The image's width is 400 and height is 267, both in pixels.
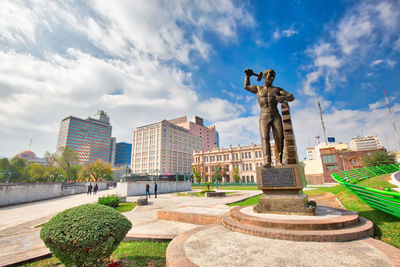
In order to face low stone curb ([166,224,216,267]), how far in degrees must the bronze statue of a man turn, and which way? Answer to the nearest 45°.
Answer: approximately 45° to its right

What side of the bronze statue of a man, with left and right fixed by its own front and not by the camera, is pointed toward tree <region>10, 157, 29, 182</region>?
right

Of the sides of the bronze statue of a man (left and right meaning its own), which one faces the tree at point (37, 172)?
right

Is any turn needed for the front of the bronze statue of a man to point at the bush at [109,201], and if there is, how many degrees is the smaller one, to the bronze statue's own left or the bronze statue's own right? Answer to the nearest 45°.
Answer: approximately 90° to the bronze statue's own right

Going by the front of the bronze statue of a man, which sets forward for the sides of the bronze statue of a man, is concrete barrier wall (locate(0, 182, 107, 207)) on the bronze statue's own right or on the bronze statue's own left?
on the bronze statue's own right

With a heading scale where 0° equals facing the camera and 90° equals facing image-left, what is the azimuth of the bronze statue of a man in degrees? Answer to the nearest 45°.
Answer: approximately 0°

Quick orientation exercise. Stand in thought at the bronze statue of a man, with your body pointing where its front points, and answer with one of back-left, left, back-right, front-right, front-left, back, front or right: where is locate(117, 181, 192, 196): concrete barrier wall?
back-right

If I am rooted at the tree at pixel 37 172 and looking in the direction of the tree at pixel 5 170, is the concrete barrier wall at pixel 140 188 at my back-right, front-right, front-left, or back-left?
back-left

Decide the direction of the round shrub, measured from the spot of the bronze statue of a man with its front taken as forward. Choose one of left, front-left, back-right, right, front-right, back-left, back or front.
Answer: front-right

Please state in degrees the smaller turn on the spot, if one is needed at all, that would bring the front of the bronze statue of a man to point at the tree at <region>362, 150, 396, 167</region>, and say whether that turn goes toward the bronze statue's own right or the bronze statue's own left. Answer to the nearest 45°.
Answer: approximately 135° to the bronze statue's own left
